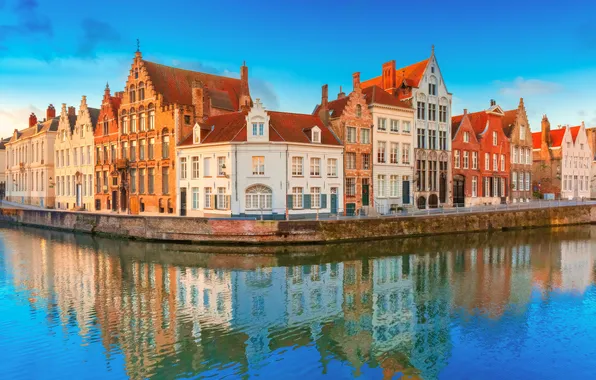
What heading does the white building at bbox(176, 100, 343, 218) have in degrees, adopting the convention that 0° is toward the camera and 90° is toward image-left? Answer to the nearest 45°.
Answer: approximately 0°

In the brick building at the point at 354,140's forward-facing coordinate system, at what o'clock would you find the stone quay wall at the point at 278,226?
The stone quay wall is roughly at 3 o'clock from the brick building.

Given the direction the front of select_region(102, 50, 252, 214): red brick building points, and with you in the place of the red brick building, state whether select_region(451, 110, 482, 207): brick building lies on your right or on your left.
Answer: on your left

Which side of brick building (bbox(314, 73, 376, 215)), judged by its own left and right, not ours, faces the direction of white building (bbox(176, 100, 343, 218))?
right

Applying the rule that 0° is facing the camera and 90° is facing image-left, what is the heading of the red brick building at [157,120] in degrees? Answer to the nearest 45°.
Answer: approximately 45°

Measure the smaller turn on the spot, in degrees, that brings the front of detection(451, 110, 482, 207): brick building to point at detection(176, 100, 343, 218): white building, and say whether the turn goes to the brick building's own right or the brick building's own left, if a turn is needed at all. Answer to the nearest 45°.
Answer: approximately 90° to the brick building's own right

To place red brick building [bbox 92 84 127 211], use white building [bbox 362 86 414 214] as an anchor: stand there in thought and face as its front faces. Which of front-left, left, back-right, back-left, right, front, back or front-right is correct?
back-right

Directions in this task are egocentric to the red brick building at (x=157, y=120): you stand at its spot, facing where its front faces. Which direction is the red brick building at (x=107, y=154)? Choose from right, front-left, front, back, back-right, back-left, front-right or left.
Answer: right

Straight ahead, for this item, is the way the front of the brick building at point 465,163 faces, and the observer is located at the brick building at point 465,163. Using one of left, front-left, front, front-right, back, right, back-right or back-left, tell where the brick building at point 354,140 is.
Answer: right

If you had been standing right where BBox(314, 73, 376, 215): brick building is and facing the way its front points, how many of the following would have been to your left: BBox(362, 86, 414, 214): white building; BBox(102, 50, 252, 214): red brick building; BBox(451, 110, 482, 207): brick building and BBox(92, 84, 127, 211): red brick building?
2

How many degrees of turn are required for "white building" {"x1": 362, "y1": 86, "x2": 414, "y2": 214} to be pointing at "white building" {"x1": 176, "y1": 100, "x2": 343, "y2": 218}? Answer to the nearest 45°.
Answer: approximately 90° to its right

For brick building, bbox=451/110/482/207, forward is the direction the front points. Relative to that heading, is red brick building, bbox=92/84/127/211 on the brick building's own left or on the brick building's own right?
on the brick building's own right

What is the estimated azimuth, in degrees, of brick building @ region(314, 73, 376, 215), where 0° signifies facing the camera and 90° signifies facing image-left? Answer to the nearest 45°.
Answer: approximately 315°

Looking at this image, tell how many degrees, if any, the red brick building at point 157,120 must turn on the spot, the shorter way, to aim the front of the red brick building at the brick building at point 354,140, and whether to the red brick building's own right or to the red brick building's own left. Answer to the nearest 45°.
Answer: approximately 90° to the red brick building's own left
